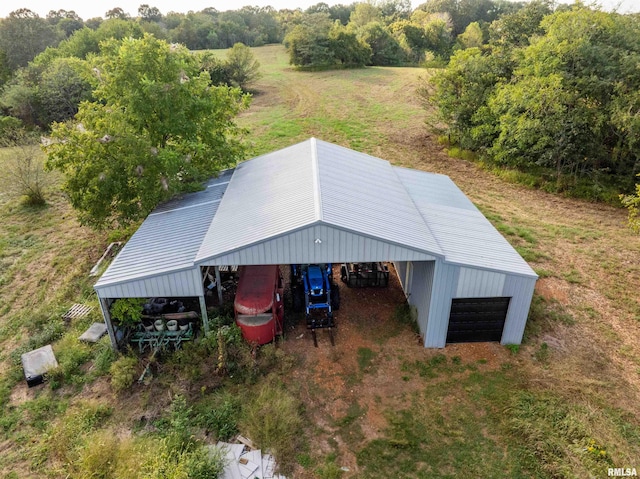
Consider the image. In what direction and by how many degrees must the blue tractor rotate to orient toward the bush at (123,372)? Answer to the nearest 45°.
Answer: approximately 45° to its right

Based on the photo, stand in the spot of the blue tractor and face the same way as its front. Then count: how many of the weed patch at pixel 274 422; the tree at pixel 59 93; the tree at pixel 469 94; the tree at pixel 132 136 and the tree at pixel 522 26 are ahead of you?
1

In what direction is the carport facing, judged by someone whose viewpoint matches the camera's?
facing the viewer

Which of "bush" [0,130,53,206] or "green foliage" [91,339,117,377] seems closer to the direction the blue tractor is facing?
the green foliage

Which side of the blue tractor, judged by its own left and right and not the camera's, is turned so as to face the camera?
front

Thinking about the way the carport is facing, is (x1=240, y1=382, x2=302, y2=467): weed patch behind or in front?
in front

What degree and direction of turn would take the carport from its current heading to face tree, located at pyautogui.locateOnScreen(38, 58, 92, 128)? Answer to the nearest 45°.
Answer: approximately 135° to its right

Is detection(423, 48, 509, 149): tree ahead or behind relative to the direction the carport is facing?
behind

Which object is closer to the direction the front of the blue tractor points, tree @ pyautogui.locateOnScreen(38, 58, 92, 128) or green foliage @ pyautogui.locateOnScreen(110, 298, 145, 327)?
the green foliage

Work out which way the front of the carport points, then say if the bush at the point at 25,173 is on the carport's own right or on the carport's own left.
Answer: on the carport's own right

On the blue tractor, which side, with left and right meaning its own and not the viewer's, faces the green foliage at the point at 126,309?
right

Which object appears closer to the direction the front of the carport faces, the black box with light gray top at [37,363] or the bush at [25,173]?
the black box with light gray top

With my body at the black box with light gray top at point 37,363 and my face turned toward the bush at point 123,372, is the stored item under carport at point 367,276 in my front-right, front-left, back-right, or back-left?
front-left

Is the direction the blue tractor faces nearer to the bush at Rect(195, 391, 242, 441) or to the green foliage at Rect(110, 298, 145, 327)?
the bush

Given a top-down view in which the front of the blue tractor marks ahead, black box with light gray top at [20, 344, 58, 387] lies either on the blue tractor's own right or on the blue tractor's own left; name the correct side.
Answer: on the blue tractor's own right

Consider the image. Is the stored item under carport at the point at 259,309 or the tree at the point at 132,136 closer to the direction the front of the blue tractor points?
the stored item under carport

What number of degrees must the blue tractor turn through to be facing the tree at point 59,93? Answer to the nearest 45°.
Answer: approximately 135° to its right

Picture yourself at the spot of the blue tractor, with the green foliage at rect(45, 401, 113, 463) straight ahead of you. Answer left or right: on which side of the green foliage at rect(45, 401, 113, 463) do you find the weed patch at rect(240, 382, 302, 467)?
left
